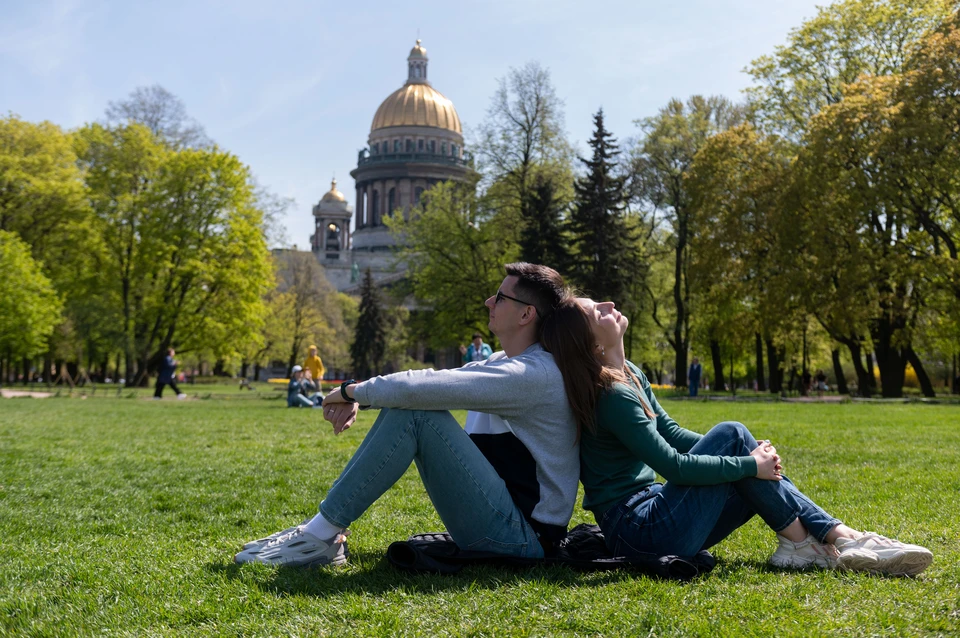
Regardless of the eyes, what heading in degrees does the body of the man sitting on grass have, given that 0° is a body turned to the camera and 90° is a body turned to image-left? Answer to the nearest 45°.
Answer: approximately 90°

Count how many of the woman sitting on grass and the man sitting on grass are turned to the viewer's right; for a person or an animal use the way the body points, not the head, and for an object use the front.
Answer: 1

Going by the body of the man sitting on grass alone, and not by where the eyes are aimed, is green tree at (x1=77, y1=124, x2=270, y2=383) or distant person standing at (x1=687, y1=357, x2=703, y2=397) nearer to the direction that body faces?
the green tree

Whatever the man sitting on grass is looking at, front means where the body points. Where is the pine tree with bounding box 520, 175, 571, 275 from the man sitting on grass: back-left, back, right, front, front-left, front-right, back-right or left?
right

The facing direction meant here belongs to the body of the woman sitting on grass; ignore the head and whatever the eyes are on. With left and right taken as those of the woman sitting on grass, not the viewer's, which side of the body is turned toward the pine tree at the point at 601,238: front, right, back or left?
left

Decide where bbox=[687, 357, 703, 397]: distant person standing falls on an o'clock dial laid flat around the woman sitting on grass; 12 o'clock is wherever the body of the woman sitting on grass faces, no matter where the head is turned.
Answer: The distant person standing is roughly at 9 o'clock from the woman sitting on grass.

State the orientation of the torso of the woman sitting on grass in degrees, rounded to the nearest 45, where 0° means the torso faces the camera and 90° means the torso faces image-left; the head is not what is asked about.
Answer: approximately 270°

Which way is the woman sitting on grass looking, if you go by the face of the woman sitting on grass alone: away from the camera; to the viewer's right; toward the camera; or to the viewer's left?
to the viewer's right

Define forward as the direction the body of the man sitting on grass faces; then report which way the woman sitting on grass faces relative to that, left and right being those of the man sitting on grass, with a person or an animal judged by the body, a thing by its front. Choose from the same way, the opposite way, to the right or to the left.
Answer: the opposite way

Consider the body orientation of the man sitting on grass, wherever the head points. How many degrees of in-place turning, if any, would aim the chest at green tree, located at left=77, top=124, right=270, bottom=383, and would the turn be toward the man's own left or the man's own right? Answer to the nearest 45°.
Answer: approximately 90° to the man's own right

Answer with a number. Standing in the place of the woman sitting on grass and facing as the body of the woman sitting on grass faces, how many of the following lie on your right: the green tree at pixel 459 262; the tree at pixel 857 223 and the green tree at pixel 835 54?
0

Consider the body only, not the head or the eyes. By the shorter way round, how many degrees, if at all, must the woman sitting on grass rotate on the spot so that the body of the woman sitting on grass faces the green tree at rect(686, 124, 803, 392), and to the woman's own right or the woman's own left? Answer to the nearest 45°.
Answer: approximately 90° to the woman's own left

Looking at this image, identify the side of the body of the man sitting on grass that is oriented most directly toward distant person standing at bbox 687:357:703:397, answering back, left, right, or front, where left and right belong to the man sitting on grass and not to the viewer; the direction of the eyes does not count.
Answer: right

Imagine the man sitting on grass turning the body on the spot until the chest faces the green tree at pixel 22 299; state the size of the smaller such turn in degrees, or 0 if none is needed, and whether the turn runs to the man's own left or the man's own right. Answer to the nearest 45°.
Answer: approximately 45° to the man's own right

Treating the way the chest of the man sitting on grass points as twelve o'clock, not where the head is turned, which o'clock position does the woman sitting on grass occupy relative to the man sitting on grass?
The woman sitting on grass is roughly at 6 o'clock from the man sitting on grass.

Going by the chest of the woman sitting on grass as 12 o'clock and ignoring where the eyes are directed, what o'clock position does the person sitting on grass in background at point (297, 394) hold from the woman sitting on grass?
The person sitting on grass in background is roughly at 8 o'clock from the woman sitting on grass.

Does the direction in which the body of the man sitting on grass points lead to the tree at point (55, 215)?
no

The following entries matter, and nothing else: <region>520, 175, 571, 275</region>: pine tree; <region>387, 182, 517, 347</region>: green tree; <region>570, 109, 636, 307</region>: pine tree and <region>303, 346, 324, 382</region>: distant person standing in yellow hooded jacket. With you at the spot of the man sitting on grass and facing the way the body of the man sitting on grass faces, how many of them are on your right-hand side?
4

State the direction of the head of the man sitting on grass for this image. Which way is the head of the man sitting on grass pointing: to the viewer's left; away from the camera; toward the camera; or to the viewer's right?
to the viewer's left
